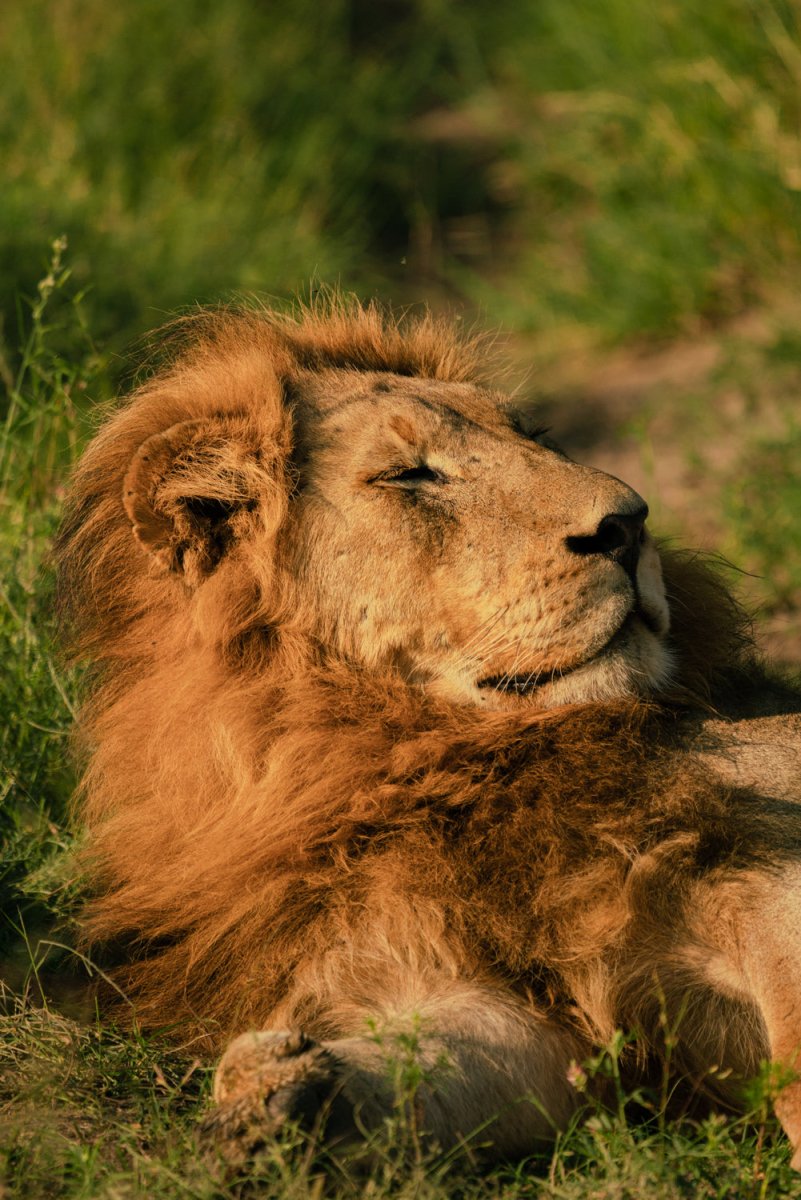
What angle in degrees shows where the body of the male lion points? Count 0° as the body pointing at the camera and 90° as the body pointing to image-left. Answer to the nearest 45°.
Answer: approximately 45°
